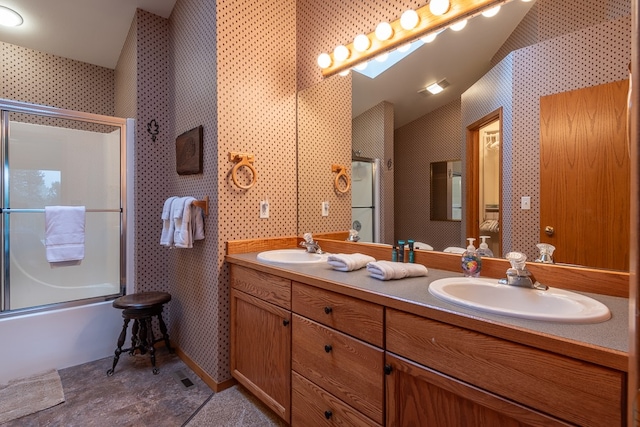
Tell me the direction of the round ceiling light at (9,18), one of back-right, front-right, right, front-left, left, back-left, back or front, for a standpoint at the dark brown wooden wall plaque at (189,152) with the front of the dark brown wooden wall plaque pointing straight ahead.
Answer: right

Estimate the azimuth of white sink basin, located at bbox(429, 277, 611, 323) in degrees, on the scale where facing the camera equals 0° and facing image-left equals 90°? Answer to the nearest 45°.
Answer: approximately 45°

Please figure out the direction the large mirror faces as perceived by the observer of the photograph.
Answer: facing the viewer and to the left of the viewer

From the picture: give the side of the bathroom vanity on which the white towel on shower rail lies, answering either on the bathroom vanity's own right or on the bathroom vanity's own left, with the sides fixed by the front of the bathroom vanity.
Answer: on the bathroom vanity's own right

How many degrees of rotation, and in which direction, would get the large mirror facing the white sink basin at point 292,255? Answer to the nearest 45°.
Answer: approximately 45° to its right

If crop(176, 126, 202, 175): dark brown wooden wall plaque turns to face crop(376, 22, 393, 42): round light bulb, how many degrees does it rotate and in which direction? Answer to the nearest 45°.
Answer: approximately 90° to its left

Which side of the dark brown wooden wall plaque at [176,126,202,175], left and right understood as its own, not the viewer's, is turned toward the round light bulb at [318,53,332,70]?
left
